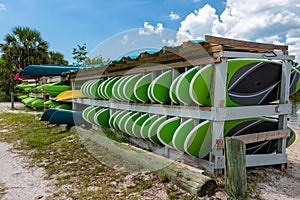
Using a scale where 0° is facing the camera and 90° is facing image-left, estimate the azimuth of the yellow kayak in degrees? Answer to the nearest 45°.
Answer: approximately 45°

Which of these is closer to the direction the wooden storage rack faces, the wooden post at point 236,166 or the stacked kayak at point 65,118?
the wooden post

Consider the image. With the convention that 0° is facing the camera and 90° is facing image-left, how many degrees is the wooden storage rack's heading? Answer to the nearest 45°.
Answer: approximately 45°
